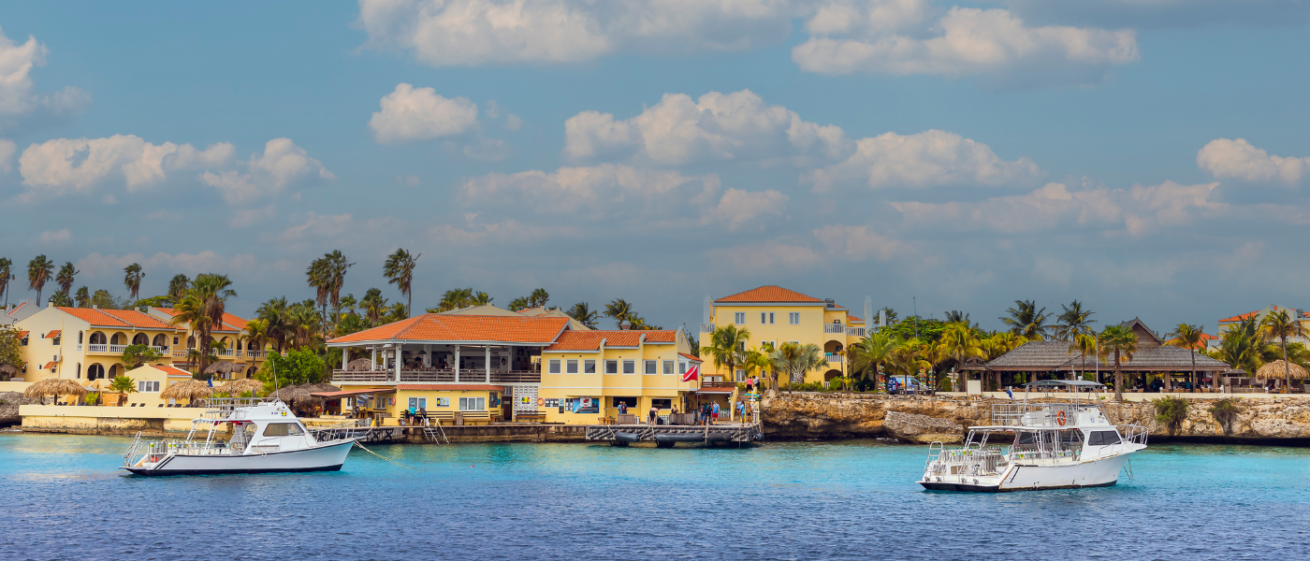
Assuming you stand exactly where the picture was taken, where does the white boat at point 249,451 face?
facing to the right of the viewer

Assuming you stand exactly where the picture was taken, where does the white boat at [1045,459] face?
facing away from the viewer and to the right of the viewer

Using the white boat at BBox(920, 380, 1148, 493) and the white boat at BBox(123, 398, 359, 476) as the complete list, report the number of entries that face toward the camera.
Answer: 0

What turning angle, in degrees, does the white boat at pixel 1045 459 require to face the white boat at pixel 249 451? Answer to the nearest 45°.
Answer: approximately 135° to its left

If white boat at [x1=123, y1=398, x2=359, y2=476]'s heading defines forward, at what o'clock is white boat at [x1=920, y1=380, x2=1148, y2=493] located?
white boat at [x1=920, y1=380, x2=1148, y2=493] is roughly at 1 o'clock from white boat at [x1=123, y1=398, x2=359, y2=476].
